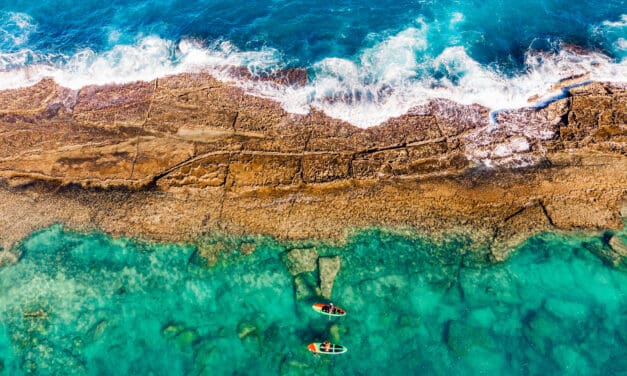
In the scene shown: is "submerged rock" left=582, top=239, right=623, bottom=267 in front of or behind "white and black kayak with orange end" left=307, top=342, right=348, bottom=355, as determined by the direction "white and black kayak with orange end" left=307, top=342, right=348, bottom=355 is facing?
behind

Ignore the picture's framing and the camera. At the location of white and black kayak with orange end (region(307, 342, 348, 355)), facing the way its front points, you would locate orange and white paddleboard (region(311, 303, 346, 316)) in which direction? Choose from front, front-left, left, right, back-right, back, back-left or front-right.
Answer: right

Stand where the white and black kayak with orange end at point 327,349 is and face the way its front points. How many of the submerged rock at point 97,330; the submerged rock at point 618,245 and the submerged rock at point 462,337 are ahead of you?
1

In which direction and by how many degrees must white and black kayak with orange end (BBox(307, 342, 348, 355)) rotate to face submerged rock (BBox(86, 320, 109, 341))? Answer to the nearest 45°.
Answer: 0° — it already faces it
